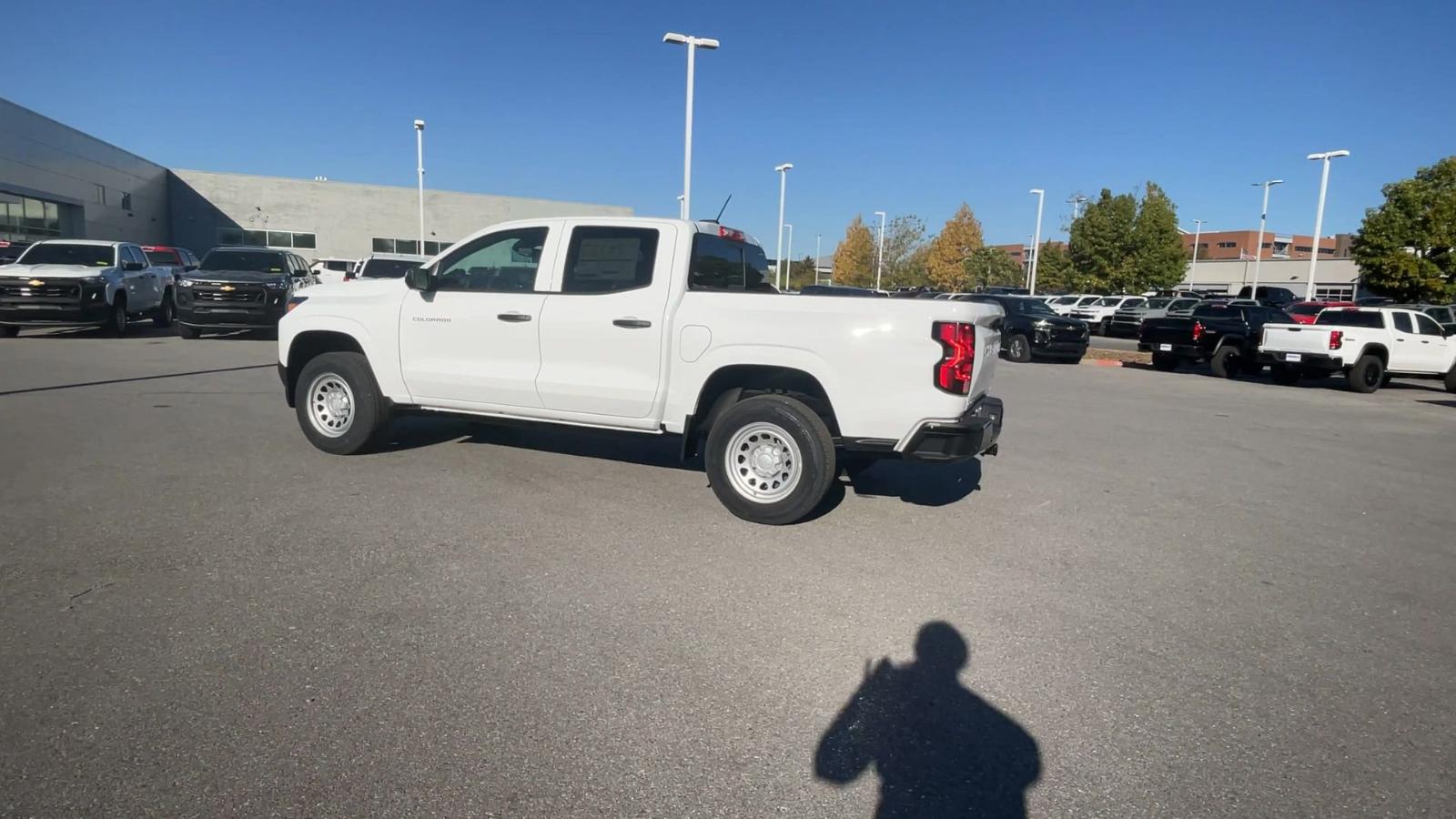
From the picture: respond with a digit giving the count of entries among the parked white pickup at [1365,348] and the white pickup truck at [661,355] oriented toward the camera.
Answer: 0

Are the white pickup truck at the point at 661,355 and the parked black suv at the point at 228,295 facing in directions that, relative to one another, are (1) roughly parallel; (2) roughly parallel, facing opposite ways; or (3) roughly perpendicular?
roughly perpendicular

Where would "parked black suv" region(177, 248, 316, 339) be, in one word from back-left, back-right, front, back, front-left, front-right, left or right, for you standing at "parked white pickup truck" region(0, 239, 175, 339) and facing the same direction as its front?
left

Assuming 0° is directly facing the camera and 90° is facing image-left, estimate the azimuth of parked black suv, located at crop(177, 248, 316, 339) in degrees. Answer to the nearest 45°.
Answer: approximately 45°

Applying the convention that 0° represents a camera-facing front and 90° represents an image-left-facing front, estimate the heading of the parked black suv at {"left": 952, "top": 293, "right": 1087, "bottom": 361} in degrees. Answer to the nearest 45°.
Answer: approximately 315°

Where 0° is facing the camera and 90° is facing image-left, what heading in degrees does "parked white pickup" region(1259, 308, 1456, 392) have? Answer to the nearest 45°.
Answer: approximately 225°

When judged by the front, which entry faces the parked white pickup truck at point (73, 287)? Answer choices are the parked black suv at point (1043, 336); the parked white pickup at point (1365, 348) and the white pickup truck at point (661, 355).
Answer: the white pickup truck

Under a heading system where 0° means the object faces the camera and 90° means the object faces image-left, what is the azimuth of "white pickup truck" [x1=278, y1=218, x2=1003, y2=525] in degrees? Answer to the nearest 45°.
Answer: approximately 135°

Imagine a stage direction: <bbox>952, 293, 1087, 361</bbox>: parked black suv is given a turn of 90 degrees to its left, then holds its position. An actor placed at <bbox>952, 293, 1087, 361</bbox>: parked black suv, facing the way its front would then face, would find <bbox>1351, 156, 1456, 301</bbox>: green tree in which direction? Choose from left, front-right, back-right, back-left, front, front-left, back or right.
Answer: front

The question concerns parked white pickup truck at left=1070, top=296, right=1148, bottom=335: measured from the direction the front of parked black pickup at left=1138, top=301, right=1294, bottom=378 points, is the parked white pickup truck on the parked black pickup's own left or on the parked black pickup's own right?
on the parked black pickup's own left

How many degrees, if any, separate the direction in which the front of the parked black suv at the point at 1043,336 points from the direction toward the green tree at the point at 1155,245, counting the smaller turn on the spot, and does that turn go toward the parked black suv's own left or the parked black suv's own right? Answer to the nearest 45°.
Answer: approximately 135° to the parked black suv's own left

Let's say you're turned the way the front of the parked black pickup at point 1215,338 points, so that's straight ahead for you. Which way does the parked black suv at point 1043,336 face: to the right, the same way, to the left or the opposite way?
to the right

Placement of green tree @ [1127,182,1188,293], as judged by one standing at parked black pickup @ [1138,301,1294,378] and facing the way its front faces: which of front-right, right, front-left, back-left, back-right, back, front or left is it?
front-left

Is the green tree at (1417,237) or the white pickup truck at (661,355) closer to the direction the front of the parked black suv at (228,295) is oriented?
the white pickup truck

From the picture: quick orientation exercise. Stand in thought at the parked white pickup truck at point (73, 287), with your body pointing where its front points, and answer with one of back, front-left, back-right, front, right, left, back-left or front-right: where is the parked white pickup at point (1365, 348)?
left

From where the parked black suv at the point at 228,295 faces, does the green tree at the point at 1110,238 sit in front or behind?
behind
